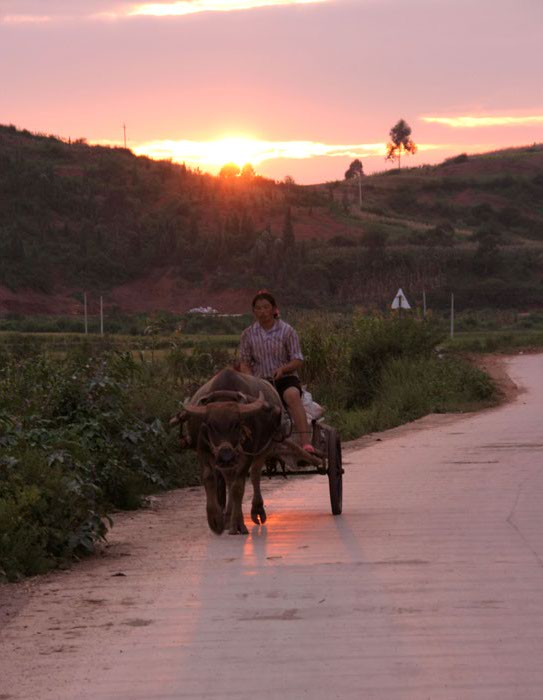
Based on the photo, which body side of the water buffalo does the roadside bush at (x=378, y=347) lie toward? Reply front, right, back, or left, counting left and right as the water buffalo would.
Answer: back

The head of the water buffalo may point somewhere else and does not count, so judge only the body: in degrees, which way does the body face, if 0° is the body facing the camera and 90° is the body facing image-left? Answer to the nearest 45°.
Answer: approximately 0°

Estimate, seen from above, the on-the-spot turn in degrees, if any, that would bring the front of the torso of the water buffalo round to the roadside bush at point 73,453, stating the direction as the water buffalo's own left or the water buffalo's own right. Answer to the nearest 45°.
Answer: approximately 135° to the water buffalo's own right
